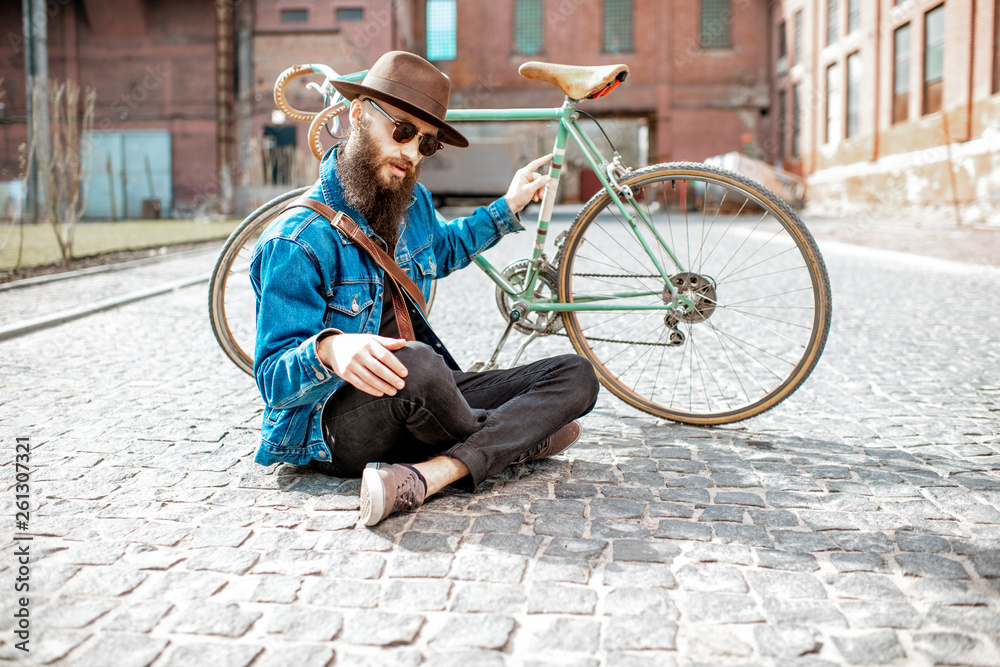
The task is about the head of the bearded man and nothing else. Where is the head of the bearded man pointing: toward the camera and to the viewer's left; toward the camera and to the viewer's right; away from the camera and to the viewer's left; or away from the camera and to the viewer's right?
toward the camera and to the viewer's right

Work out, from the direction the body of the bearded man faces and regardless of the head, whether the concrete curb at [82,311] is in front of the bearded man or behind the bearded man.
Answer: behind

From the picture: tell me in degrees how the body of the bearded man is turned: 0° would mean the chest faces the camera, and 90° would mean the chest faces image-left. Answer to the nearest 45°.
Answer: approximately 315°

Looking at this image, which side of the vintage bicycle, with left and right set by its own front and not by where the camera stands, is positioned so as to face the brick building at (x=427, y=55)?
right

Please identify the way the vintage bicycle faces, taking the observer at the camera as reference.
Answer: facing to the left of the viewer

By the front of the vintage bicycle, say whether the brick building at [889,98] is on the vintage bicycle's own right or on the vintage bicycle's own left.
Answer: on the vintage bicycle's own right

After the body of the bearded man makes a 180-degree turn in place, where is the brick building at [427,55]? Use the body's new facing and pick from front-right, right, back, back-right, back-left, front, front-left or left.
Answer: front-right

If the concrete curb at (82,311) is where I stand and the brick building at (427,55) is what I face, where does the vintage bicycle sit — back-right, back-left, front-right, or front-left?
back-right
